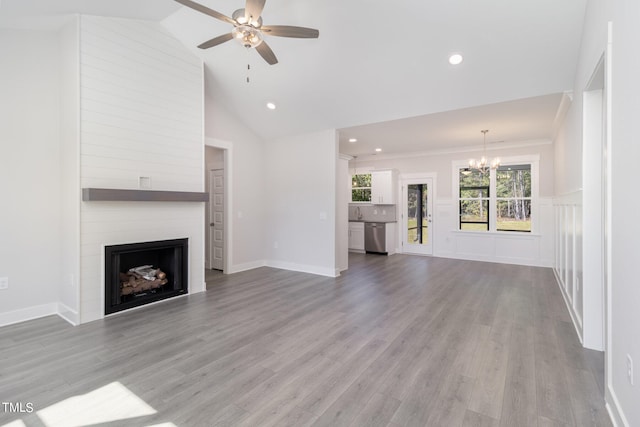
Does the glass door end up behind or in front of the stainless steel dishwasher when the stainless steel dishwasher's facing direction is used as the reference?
behind

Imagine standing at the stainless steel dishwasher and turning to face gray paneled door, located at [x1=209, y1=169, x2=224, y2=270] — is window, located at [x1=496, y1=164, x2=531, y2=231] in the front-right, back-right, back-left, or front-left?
back-left

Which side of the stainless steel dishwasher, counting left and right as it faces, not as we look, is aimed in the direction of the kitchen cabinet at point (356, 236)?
right

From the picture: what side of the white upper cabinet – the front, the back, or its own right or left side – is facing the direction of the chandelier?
left

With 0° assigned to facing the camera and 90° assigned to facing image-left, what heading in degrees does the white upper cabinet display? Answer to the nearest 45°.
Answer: approximately 45°

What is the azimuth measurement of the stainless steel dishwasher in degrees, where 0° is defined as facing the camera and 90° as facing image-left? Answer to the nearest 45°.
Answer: approximately 45°

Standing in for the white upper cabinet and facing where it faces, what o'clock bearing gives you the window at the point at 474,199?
The window is roughly at 8 o'clock from the white upper cabinet.

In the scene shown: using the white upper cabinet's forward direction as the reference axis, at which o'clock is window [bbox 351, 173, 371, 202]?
The window is roughly at 3 o'clock from the white upper cabinet.

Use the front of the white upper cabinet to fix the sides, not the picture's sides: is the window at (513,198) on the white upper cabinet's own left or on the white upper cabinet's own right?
on the white upper cabinet's own left
